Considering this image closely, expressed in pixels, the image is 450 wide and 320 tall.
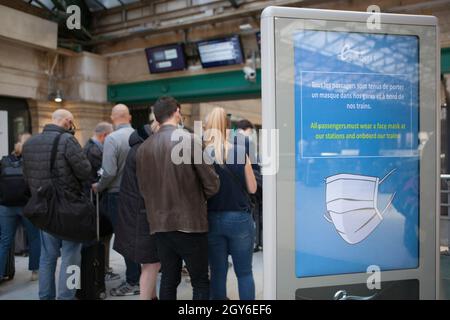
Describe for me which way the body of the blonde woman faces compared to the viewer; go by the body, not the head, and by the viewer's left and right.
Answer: facing away from the viewer

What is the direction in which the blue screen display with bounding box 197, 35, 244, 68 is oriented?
toward the camera

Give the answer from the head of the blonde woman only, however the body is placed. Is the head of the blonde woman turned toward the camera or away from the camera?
away from the camera

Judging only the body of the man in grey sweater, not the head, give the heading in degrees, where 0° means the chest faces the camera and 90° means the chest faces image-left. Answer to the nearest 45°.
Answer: approximately 135°

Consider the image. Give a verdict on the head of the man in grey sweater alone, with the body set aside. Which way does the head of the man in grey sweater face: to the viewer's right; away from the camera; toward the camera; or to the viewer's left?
away from the camera

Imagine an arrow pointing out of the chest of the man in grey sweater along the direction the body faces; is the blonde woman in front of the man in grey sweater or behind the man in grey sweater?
behind

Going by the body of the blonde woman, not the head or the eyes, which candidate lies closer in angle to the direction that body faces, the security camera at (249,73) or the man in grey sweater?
the security camera

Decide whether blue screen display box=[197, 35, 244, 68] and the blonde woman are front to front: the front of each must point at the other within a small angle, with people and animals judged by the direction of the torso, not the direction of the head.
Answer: yes

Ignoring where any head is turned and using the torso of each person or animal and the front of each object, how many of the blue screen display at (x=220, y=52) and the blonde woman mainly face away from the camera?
1

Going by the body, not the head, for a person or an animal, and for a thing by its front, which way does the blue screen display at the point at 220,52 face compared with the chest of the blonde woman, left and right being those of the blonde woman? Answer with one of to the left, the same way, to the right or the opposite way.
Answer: the opposite way

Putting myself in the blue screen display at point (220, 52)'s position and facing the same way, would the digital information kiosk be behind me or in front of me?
in front

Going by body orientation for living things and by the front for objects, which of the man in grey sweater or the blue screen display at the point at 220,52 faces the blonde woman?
the blue screen display

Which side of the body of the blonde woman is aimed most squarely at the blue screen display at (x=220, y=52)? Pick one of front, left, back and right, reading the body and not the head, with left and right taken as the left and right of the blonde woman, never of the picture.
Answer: front

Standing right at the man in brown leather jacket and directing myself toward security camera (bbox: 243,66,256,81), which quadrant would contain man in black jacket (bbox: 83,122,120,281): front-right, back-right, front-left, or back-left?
front-left

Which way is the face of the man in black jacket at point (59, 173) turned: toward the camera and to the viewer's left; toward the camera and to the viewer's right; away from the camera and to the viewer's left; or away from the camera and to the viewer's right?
away from the camera and to the viewer's right

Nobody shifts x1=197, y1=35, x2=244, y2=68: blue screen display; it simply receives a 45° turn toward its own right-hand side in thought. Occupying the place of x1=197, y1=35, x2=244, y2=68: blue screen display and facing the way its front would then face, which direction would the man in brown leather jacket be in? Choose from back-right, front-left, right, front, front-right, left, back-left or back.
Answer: front-left

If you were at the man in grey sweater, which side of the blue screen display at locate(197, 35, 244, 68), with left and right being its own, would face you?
front
